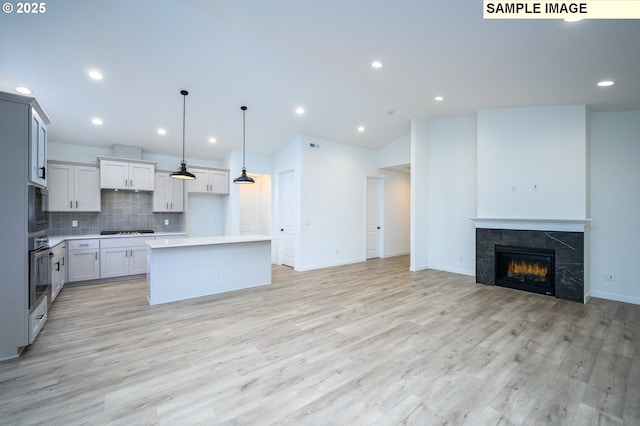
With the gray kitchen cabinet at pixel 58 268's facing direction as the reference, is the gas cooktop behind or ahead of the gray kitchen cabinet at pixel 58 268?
ahead

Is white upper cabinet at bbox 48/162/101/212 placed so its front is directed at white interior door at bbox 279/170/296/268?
no

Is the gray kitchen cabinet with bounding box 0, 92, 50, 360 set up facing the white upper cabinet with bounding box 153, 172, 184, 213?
no

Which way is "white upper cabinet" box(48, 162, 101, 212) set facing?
toward the camera

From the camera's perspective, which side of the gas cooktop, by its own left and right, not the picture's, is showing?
front

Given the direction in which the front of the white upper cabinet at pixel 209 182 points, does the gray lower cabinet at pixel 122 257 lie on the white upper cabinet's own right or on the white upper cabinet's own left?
on the white upper cabinet's own right

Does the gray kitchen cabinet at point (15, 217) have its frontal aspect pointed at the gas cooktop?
no

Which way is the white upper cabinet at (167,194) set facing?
toward the camera

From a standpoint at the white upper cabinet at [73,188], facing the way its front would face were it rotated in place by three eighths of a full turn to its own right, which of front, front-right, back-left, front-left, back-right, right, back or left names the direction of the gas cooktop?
back-right

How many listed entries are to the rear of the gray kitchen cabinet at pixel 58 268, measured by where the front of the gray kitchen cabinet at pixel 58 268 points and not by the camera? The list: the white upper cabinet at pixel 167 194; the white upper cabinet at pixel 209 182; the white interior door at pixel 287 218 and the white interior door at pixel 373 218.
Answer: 0

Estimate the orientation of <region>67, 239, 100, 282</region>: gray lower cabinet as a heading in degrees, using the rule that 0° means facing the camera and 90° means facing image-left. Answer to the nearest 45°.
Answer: approximately 0°

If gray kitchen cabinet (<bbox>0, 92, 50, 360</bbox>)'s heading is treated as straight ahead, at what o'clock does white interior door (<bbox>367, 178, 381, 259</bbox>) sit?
The white interior door is roughly at 12 o'clock from the gray kitchen cabinet.

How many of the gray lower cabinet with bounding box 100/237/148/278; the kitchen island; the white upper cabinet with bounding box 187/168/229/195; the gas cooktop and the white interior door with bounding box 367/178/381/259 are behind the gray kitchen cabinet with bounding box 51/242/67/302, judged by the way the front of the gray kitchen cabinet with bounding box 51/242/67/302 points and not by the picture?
0

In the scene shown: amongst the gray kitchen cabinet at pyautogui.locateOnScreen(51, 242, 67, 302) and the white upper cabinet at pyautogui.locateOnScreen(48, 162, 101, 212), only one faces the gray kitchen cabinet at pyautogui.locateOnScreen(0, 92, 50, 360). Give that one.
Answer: the white upper cabinet

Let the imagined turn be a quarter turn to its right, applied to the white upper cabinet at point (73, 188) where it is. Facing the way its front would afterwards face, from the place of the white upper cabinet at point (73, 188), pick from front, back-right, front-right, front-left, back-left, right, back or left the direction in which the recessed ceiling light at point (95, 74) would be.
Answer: left

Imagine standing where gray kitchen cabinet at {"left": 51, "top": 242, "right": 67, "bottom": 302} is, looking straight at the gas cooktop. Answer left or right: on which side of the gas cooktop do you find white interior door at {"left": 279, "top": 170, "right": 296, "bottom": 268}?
right

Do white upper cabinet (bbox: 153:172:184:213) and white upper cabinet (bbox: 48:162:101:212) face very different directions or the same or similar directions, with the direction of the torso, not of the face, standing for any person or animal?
same or similar directions

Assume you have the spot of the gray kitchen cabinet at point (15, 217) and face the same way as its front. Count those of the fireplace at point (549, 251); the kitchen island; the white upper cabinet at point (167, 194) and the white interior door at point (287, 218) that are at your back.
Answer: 0

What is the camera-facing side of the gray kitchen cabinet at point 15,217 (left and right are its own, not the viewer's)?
right

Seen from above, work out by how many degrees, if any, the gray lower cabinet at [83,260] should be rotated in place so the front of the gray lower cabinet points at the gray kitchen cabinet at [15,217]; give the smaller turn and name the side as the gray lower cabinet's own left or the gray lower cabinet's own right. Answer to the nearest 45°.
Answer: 0° — it already faces it

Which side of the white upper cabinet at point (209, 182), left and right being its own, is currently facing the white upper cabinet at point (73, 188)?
right

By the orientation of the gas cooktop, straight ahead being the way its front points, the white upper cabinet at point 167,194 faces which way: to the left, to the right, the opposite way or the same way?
the same way
